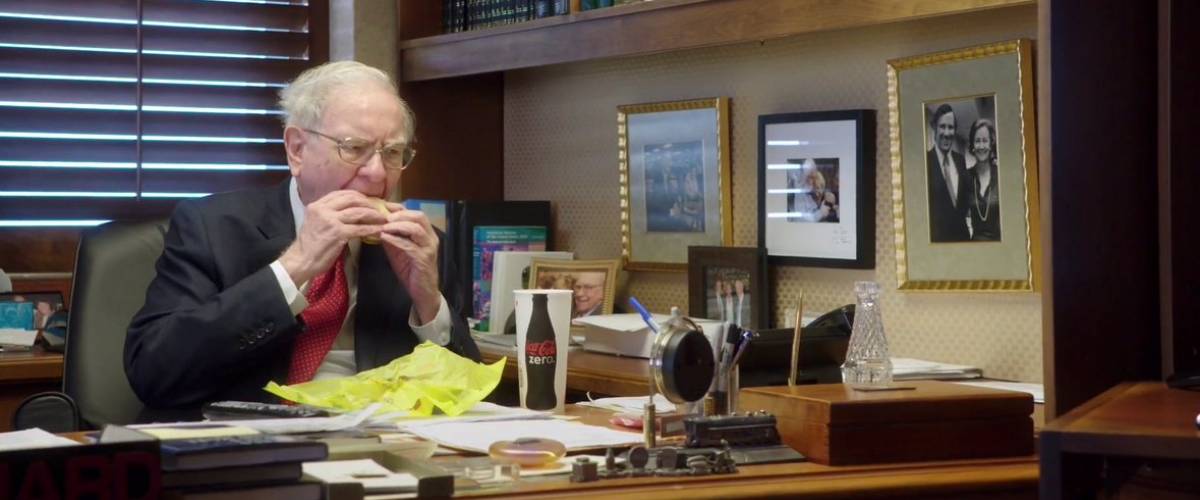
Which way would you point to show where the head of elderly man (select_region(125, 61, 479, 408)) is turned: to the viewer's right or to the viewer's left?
to the viewer's right

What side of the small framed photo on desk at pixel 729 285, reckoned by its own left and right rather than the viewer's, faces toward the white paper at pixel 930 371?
left

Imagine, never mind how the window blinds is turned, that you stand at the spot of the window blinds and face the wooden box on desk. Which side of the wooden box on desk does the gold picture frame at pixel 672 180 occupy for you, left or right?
left

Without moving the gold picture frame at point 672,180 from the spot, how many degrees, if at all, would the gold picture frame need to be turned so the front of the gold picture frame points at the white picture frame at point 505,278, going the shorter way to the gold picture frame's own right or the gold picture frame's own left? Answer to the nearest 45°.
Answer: approximately 45° to the gold picture frame's own right

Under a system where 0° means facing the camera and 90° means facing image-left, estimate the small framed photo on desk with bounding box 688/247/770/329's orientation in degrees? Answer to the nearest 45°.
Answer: approximately 45°

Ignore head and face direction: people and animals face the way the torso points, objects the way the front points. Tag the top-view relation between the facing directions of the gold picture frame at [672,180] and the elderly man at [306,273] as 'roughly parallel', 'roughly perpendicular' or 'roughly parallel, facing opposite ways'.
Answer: roughly perpendicular

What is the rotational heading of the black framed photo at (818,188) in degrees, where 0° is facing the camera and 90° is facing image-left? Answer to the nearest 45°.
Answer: approximately 45°
